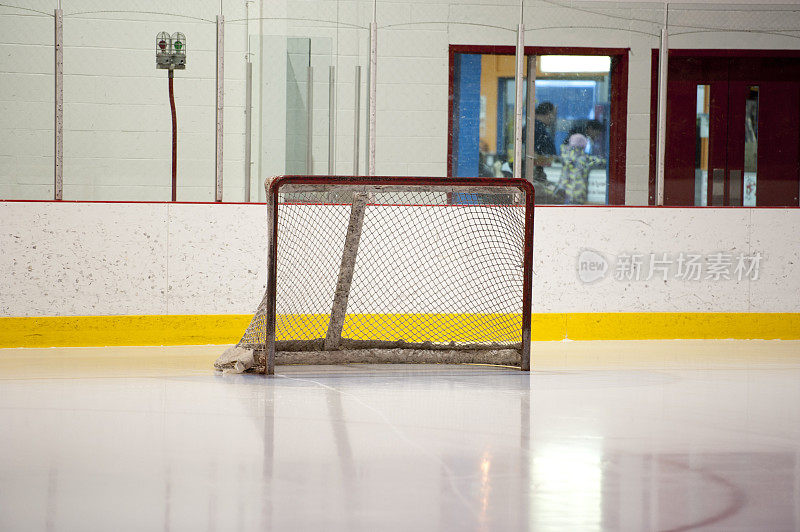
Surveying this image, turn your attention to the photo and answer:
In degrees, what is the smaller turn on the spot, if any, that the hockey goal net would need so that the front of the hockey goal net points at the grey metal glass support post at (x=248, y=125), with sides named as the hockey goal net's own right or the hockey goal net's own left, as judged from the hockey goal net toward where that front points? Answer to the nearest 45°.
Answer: approximately 180°

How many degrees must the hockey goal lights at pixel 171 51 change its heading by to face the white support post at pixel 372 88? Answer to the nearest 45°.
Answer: approximately 90° to its left

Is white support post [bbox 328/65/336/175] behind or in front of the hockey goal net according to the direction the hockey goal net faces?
behind

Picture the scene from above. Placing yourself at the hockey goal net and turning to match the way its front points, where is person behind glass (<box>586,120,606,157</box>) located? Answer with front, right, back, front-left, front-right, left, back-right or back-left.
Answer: left

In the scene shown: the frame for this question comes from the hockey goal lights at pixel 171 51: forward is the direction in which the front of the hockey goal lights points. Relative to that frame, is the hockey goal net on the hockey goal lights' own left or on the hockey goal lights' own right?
on the hockey goal lights' own left

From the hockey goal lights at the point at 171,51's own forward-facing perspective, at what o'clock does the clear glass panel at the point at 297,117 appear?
The clear glass panel is roughly at 9 o'clock from the hockey goal lights.

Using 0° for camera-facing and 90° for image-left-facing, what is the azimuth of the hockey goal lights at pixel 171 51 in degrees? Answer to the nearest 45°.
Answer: approximately 0°

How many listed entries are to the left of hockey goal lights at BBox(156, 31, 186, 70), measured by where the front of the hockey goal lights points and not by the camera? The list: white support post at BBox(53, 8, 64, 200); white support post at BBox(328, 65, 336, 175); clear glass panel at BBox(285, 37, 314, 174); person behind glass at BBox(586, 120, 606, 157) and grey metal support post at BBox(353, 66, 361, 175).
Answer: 4

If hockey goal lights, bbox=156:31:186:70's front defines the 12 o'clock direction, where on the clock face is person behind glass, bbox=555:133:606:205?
The person behind glass is roughly at 9 o'clock from the hockey goal lights.

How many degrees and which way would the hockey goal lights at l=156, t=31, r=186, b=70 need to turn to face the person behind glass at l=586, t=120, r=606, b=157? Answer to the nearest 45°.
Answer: approximately 90° to its left

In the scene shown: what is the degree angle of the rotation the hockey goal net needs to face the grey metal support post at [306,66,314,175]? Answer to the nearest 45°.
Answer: approximately 180°
